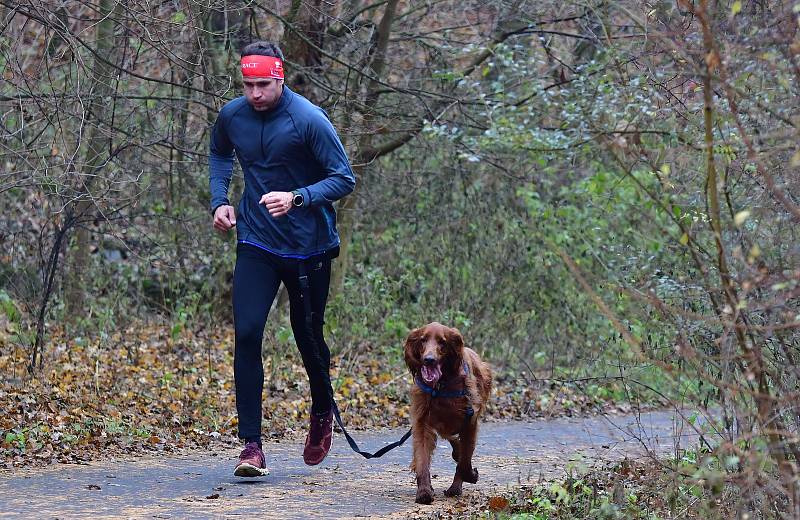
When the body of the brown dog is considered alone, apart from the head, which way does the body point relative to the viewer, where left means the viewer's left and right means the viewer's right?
facing the viewer

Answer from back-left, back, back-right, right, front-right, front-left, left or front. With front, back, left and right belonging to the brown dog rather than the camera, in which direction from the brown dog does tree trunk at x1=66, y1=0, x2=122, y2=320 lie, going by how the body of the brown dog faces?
back-right
